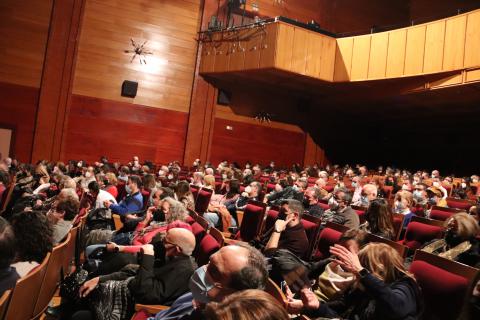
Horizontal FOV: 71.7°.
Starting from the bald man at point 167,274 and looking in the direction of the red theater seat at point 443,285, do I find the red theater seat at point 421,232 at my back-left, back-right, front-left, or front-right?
front-left

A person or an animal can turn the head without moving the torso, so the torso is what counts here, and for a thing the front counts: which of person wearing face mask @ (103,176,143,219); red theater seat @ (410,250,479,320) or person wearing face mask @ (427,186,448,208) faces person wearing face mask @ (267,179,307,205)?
person wearing face mask @ (427,186,448,208)

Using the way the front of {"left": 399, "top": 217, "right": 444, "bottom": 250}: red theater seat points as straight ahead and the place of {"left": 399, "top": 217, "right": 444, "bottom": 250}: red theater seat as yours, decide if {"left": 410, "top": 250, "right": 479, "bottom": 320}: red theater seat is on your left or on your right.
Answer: on your left

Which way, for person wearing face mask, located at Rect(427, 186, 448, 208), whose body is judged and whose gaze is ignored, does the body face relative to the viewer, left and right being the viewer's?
facing the viewer and to the left of the viewer

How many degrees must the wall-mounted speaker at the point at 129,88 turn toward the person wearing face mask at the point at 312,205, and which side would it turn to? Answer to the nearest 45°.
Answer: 0° — it already faces them

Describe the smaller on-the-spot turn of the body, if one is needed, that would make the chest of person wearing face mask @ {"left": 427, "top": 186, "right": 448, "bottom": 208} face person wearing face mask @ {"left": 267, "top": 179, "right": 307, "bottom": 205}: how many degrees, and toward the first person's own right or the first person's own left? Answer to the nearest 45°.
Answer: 0° — they already face them

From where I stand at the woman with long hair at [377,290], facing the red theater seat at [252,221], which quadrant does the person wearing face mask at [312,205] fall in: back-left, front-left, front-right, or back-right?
front-right

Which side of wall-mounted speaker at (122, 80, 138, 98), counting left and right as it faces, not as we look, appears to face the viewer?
front

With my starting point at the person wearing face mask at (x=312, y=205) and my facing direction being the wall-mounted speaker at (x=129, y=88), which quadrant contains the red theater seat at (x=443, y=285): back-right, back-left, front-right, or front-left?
back-left
